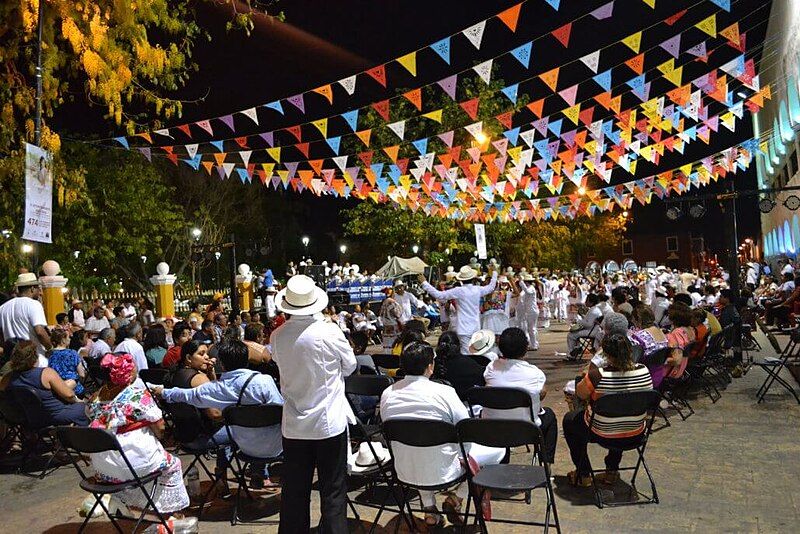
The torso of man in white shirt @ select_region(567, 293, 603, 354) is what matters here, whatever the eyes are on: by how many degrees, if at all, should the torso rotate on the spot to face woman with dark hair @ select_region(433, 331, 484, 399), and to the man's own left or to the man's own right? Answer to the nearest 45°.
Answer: approximately 90° to the man's own left

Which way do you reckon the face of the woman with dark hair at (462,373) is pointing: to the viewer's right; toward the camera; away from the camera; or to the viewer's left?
away from the camera

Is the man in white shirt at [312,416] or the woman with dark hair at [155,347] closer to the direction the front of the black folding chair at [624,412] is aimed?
the woman with dark hair

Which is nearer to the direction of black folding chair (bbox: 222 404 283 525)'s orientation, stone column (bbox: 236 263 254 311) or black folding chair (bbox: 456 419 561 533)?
the stone column

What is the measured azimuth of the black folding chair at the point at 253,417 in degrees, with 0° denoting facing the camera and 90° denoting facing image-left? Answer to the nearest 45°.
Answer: approximately 180°

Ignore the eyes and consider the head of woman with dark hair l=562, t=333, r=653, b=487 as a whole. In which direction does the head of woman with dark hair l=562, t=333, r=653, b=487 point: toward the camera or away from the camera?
away from the camera

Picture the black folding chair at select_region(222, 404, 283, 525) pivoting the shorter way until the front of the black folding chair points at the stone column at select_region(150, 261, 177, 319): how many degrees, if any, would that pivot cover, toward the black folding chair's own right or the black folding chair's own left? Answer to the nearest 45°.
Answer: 0° — it already faces it

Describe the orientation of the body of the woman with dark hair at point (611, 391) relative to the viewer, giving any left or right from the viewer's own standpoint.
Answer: facing away from the viewer and to the left of the viewer

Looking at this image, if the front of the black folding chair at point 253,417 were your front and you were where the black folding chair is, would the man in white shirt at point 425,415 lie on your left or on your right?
on your right
